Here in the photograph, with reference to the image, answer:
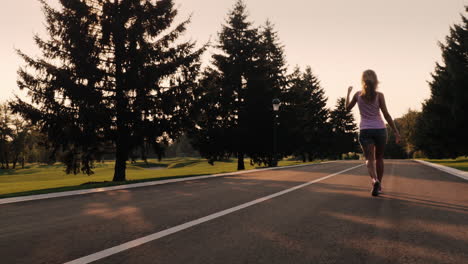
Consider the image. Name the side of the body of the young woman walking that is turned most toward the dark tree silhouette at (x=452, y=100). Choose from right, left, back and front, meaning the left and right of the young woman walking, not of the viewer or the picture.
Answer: front

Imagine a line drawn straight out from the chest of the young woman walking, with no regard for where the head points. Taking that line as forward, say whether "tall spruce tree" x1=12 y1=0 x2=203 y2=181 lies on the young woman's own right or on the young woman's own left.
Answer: on the young woman's own left

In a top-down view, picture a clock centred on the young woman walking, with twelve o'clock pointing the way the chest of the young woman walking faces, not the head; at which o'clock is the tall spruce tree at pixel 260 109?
The tall spruce tree is roughly at 11 o'clock from the young woman walking.

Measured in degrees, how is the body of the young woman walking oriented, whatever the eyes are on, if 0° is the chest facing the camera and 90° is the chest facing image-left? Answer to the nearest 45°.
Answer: approximately 180°

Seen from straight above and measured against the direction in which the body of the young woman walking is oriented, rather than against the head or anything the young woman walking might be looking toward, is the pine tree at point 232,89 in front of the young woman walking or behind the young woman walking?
in front

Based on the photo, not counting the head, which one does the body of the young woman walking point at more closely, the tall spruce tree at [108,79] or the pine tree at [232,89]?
the pine tree

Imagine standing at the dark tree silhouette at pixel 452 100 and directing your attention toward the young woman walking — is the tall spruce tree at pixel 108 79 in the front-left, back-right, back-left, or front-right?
front-right

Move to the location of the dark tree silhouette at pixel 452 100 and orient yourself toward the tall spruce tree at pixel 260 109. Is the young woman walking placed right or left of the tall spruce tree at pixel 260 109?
left
